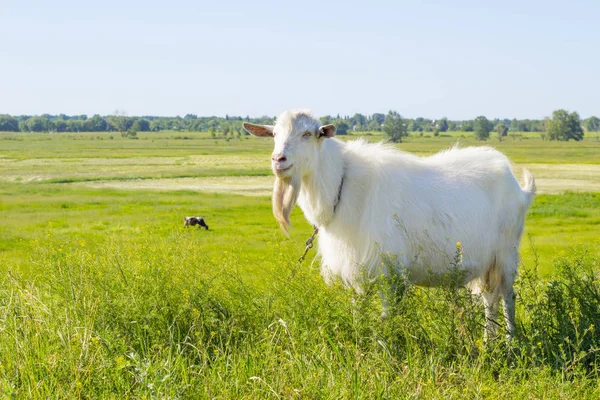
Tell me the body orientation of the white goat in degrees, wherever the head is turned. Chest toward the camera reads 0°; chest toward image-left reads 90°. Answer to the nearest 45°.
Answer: approximately 90°
